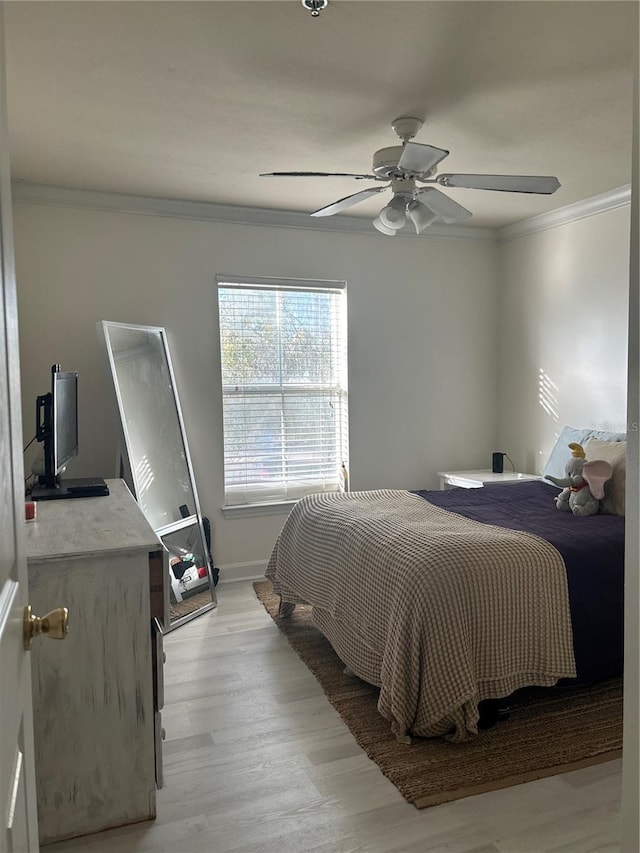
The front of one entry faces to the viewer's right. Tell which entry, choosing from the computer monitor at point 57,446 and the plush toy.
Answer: the computer monitor

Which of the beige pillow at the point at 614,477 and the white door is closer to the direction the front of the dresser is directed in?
the beige pillow

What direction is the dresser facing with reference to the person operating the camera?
facing to the right of the viewer

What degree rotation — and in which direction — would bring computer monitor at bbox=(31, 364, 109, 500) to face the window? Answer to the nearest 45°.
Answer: approximately 45° to its left

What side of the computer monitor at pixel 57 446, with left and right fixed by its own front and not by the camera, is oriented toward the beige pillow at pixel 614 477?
front

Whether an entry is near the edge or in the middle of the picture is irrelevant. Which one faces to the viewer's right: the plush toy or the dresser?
the dresser

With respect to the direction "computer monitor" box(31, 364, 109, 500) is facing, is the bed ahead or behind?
ahead

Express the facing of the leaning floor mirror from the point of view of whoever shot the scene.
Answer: facing the viewer and to the right of the viewer

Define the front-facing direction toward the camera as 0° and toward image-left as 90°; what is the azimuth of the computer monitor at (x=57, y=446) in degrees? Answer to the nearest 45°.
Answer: approximately 270°

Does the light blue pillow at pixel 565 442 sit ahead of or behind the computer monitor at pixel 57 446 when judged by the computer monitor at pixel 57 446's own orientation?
ahead

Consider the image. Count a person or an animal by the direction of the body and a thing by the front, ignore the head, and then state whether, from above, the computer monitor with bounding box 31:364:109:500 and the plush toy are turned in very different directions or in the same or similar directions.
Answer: very different directions

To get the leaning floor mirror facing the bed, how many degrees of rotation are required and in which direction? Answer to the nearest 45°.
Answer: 0° — it already faces it

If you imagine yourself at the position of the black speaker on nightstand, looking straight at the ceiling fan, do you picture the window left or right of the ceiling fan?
right

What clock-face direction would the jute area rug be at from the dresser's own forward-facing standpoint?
The jute area rug is roughly at 12 o'clock from the dresser.

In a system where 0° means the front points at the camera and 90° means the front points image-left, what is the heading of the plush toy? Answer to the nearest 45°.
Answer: approximately 45°

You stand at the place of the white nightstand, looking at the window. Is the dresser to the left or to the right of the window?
left

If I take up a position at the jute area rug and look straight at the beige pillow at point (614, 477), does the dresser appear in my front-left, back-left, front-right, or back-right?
back-left
